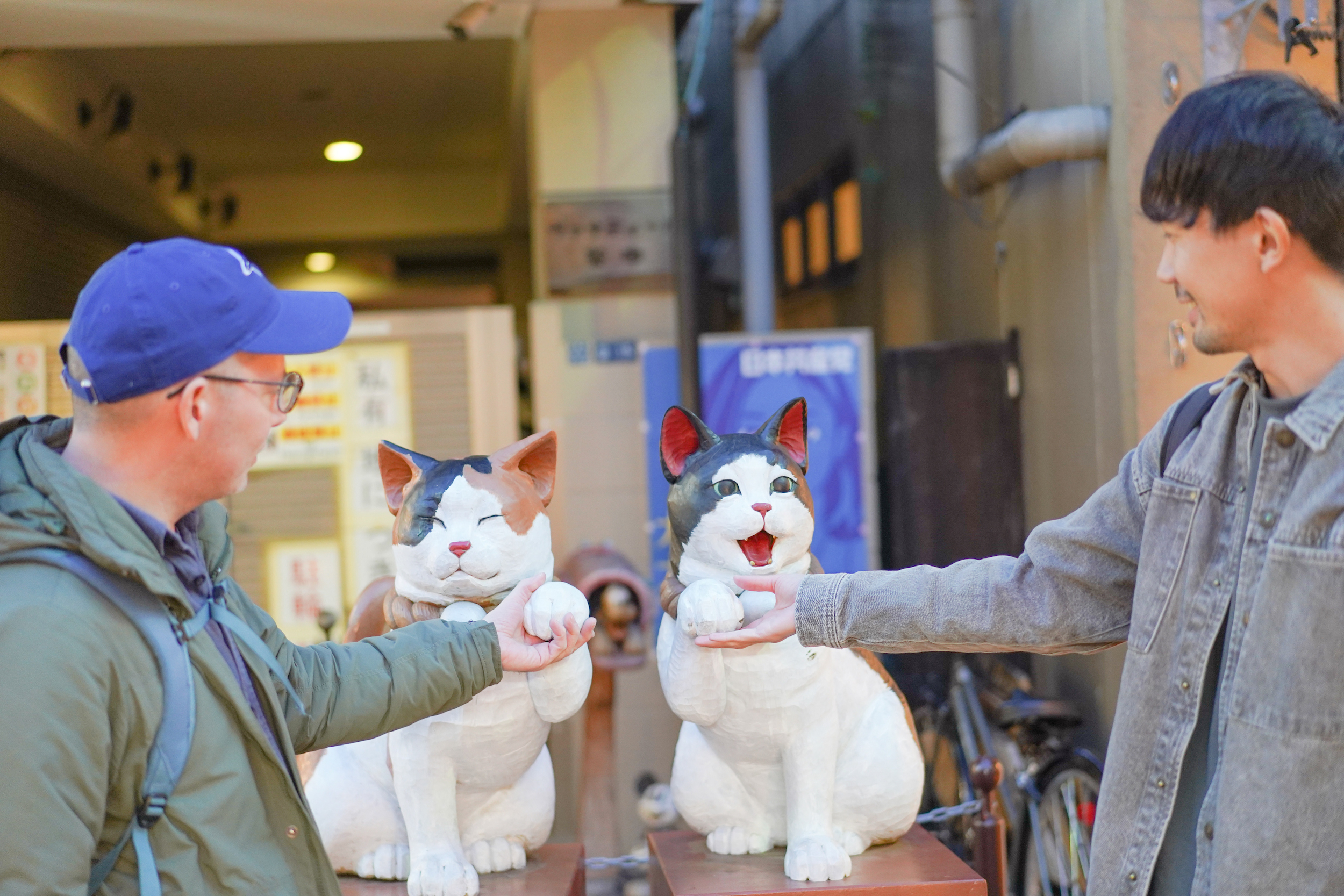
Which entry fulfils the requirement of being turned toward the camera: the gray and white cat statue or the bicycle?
the gray and white cat statue

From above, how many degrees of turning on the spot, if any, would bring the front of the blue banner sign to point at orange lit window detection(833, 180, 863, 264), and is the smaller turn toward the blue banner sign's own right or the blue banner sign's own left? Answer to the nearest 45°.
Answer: approximately 180°

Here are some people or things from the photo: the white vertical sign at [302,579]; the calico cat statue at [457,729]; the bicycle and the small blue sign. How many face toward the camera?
3

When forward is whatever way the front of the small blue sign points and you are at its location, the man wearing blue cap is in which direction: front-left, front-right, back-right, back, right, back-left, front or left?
front

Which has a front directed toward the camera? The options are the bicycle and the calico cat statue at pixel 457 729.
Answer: the calico cat statue

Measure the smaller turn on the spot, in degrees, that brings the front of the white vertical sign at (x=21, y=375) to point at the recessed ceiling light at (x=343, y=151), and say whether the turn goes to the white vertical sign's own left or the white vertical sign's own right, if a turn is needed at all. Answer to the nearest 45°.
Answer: approximately 135° to the white vertical sign's own left

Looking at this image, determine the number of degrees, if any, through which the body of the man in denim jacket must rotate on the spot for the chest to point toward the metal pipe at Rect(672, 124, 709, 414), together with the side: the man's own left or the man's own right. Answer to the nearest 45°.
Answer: approximately 90° to the man's own right

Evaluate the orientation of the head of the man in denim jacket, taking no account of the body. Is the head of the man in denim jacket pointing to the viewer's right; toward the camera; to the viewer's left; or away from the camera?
to the viewer's left

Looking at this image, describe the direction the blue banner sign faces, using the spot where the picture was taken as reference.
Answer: facing the viewer

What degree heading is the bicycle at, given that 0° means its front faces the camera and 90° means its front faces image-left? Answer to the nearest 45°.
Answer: approximately 135°

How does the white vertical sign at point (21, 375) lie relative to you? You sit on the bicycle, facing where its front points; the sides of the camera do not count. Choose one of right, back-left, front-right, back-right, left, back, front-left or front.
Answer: front-left

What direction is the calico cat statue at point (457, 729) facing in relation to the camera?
toward the camera

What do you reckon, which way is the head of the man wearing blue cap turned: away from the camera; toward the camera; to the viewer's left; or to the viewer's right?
to the viewer's right

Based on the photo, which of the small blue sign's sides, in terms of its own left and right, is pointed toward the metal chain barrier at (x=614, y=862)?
front

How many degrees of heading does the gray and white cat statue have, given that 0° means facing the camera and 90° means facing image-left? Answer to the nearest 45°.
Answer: approximately 0°

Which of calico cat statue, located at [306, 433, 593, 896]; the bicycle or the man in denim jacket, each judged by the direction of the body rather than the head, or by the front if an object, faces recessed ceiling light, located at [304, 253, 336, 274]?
the bicycle

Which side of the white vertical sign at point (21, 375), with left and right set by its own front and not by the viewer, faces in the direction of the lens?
front

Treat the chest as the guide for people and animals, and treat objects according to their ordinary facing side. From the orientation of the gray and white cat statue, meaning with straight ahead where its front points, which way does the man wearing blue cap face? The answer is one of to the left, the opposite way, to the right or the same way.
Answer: to the left

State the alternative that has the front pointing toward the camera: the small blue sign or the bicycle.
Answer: the small blue sign

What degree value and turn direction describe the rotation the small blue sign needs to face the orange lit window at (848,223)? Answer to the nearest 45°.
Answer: approximately 135° to its left

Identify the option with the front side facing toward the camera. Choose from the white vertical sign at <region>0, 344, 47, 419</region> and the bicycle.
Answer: the white vertical sign
